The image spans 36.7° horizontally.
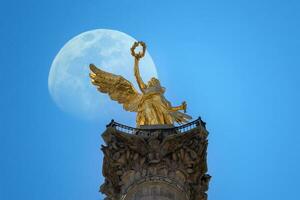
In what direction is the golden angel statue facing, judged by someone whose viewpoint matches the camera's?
facing the viewer and to the right of the viewer
